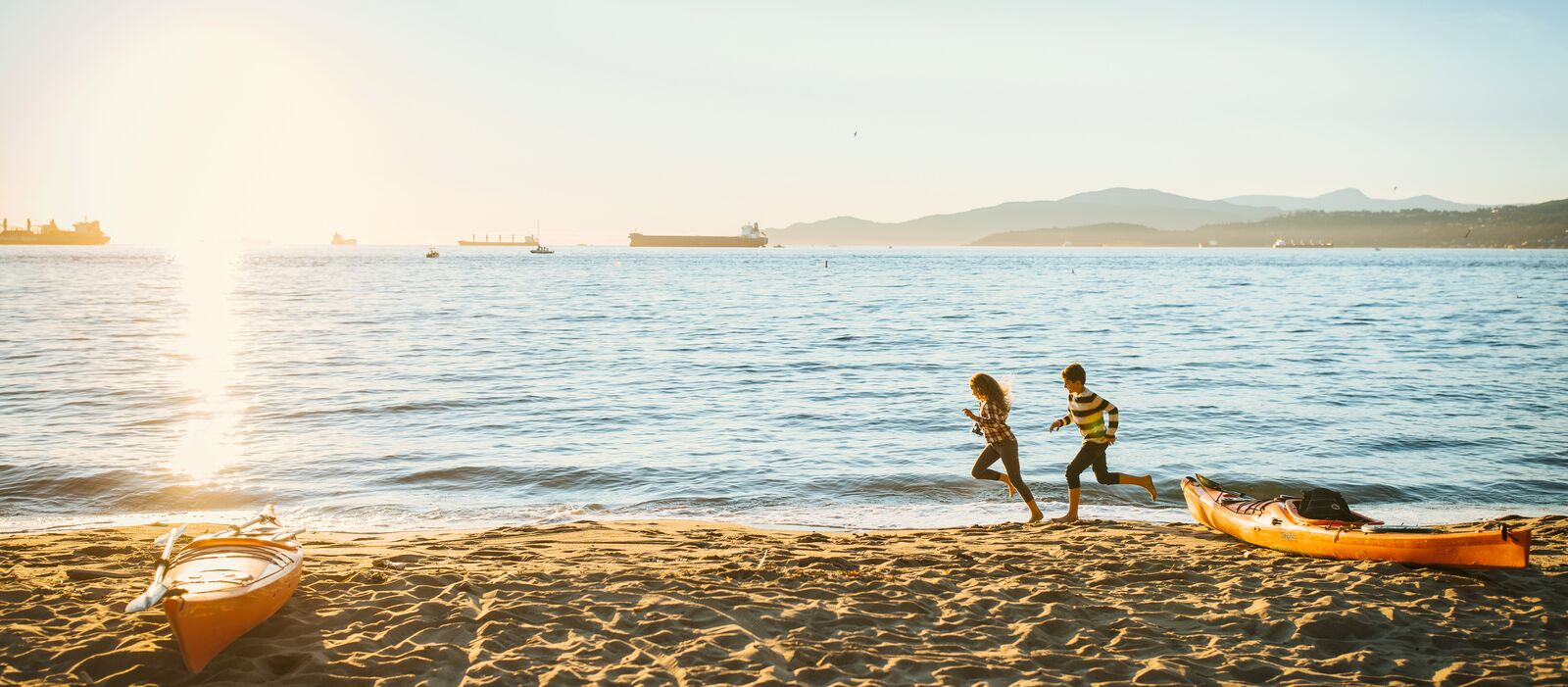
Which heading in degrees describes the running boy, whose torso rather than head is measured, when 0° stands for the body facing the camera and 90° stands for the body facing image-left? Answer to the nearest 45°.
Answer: approximately 90°

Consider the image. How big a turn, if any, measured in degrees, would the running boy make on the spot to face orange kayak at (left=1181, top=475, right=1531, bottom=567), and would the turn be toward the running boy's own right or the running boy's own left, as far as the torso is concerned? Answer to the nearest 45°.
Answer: approximately 135° to the running boy's own left

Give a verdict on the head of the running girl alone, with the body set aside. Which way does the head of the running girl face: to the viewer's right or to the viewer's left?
to the viewer's left

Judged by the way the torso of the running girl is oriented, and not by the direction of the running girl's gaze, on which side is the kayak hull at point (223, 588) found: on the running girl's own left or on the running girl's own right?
on the running girl's own left

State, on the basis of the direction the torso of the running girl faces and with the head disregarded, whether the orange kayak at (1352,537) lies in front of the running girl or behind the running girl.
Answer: behind

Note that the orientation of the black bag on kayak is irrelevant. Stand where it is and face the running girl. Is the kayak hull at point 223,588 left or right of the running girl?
left

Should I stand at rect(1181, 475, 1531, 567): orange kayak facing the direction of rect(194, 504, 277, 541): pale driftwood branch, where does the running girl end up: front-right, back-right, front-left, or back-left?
front-right

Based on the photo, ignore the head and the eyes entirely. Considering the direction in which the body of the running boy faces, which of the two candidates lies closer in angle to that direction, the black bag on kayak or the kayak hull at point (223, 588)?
the kayak hull

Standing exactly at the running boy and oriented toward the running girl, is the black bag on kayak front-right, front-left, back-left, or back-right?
back-left

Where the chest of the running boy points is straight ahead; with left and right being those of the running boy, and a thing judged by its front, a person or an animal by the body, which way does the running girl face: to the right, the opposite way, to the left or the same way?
the same way

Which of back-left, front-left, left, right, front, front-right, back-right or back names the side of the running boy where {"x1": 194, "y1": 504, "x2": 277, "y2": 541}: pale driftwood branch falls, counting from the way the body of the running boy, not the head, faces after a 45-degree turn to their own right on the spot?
left

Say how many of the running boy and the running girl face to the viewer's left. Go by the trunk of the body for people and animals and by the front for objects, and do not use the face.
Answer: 2

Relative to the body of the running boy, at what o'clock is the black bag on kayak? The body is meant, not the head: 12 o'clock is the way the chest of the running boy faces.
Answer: The black bag on kayak is roughly at 7 o'clock from the running boy.

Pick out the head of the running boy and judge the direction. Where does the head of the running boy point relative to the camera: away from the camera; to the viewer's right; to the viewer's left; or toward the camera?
to the viewer's left

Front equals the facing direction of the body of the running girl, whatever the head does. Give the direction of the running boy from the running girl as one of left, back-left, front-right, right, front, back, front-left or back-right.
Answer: back

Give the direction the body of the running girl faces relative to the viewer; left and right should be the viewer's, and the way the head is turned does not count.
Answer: facing to the left of the viewer

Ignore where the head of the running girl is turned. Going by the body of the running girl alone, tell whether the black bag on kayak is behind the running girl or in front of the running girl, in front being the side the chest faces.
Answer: behind
